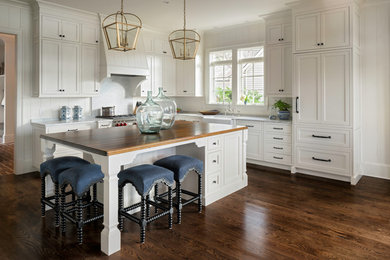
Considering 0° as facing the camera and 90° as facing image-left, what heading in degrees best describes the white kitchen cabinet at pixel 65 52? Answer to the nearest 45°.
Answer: approximately 315°

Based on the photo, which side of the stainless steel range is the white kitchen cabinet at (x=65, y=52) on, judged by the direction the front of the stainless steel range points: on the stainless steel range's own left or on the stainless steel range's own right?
on the stainless steel range's own right

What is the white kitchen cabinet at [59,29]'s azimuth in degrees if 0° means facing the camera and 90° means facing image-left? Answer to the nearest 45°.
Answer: approximately 315°

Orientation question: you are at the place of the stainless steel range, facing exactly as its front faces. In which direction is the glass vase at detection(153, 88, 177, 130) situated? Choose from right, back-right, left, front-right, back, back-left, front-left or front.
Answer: front-right

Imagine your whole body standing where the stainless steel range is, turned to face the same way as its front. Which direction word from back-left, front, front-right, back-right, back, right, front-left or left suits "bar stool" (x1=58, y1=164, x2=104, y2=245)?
front-right

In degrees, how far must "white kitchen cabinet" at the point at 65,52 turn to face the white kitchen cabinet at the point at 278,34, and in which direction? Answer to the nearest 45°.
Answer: approximately 45° to its left
